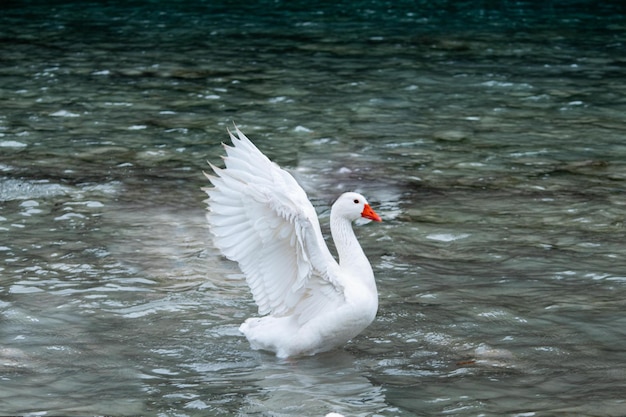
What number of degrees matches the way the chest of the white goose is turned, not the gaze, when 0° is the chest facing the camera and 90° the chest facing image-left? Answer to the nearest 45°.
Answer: approximately 270°
